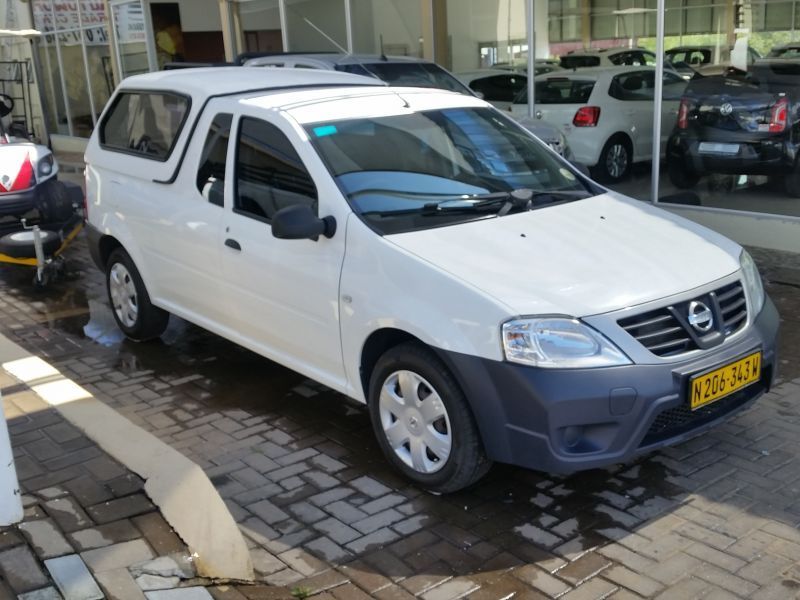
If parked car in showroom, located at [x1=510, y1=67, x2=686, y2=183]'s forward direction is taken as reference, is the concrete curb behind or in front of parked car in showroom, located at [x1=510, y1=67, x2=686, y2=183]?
behind

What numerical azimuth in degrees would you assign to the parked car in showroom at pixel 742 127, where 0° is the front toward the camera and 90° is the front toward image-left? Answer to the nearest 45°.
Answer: approximately 225°

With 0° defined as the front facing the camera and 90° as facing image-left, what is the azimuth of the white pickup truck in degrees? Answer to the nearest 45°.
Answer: approximately 315°

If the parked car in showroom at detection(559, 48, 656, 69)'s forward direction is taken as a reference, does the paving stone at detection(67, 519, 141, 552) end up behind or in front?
behind

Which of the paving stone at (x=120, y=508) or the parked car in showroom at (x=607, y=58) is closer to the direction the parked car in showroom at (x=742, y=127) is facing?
the parked car in showroom

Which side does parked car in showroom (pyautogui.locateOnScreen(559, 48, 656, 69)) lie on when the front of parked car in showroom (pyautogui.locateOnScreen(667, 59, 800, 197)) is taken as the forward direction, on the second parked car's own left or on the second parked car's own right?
on the second parked car's own left

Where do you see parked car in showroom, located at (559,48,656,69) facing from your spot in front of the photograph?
facing away from the viewer and to the right of the viewer

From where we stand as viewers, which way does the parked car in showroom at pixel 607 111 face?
facing away from the viewer and to the right of the viewer
